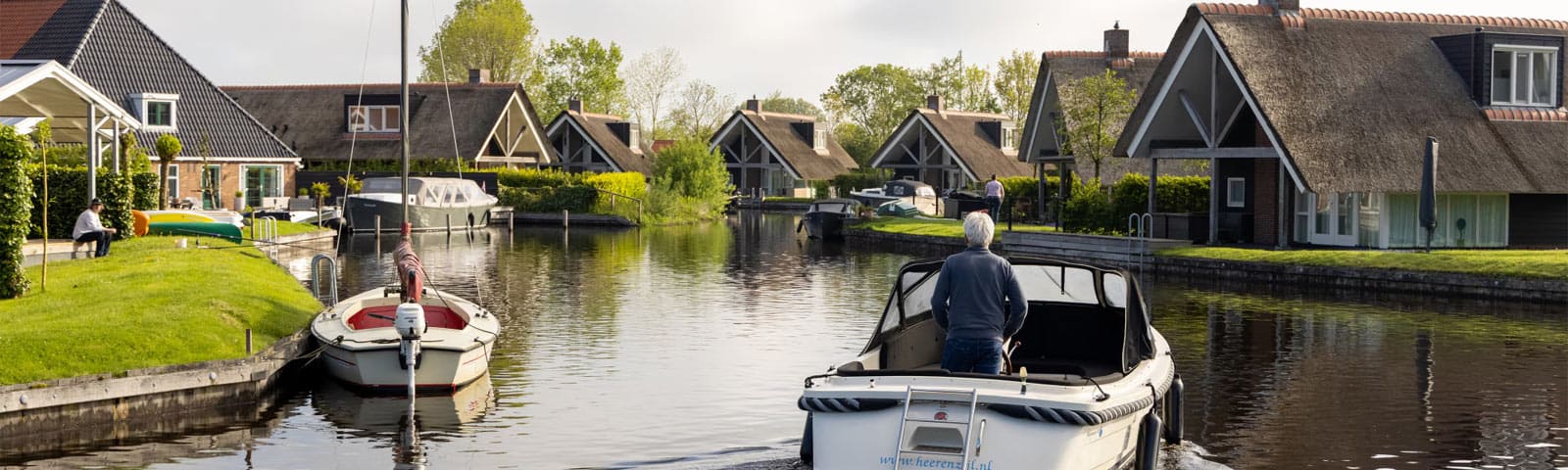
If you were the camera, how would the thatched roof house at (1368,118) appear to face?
facing the viewer and to the left of the viewer

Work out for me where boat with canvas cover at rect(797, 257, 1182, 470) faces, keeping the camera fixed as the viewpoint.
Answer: facing away from the viewer

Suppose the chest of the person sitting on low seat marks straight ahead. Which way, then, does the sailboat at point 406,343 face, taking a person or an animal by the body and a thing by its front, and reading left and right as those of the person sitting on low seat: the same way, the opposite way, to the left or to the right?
to the left

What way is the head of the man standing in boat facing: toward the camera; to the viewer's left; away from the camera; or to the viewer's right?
away from the camera

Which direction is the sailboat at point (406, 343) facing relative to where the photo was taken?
away from the camera

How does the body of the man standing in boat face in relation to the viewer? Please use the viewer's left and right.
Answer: facing away from the viewer

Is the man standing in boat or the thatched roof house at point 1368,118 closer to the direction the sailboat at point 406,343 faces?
the thatched roof house

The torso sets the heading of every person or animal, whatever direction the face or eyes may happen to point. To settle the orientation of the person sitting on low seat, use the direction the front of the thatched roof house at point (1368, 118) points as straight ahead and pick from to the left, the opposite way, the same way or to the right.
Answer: the opposite way

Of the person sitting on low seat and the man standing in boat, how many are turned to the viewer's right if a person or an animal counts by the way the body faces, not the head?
1

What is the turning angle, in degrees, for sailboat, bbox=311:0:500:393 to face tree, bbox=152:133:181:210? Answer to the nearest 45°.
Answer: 0° — it already faces it

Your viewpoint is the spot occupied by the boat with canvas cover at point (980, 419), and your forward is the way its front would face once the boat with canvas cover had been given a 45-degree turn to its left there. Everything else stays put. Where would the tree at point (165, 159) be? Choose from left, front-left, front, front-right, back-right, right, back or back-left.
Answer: front

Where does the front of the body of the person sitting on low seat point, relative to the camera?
to the viewer's right

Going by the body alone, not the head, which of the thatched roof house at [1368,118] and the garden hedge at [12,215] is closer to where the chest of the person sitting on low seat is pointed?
the thatched roof house
